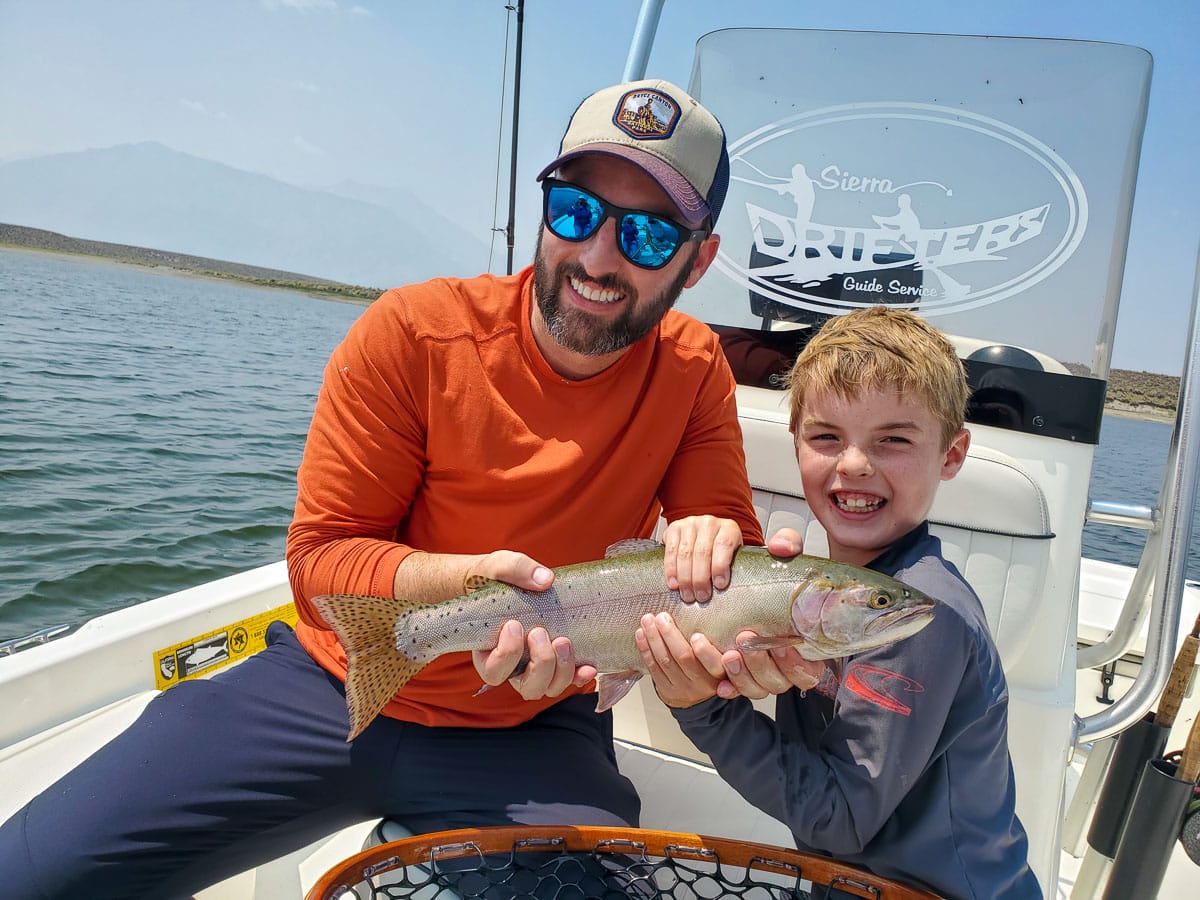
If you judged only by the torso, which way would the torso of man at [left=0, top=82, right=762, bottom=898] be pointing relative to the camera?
toward the camera

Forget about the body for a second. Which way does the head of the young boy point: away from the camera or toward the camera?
toward the camera

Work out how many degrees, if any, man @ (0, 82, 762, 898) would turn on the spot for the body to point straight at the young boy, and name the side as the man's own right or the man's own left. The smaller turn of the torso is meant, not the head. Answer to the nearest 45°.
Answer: approximately 45° to the man's own left

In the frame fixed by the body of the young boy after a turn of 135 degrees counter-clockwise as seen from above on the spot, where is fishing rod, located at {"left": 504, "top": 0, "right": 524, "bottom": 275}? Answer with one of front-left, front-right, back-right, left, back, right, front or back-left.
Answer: back-left

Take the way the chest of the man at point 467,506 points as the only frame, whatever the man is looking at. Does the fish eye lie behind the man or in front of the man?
in front

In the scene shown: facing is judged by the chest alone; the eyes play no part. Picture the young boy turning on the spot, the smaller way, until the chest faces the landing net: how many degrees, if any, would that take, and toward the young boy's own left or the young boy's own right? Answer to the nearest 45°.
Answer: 0° — they already face it

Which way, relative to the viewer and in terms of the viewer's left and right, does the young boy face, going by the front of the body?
facing the viewer and to the left of the viewer
